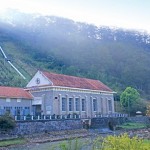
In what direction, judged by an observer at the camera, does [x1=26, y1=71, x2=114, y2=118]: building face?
facing the viewer and to the left of the viewer

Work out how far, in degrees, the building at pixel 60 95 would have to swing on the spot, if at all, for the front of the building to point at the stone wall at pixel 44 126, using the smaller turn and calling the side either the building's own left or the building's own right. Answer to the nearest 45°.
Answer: approximately 45° to the building's own left

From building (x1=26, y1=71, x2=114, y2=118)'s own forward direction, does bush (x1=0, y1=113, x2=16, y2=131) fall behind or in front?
in front

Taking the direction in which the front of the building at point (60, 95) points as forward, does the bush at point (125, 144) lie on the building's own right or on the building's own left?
on the building's own left
